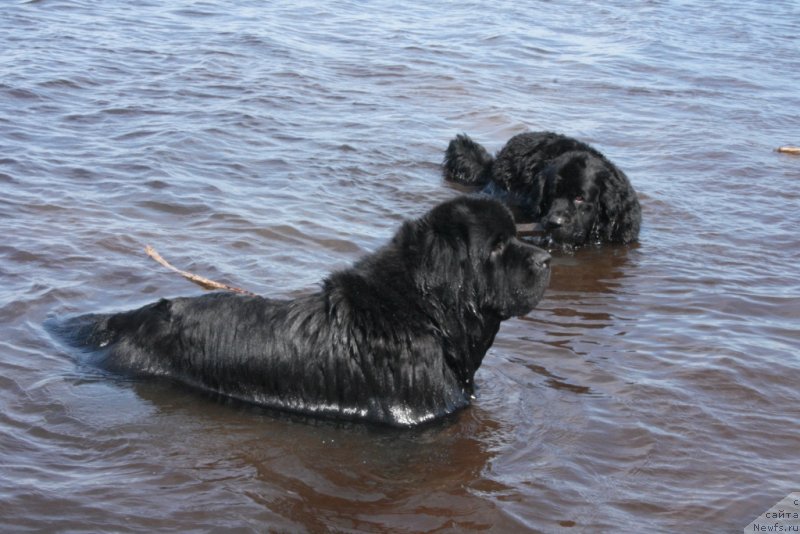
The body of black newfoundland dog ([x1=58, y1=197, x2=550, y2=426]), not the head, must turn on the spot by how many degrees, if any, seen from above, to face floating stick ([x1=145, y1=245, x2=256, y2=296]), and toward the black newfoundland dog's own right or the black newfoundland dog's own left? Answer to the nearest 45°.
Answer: approximately 135° to the black newfoundland dog's own left

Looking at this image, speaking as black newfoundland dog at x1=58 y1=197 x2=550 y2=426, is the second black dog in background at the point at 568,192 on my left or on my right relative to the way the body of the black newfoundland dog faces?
on my left

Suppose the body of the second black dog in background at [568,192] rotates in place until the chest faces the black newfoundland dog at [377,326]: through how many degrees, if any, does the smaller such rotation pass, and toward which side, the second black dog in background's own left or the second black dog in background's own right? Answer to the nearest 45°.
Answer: approximately 45° to the second black dog in background's own right

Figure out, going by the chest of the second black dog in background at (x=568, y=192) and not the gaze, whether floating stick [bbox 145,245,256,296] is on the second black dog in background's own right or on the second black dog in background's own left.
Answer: on the second black dog in background's own right

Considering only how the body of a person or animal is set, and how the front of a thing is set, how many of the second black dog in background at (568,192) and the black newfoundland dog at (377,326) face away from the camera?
0

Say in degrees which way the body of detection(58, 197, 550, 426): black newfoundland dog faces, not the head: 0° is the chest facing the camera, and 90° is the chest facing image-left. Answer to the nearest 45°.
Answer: approximately 270°

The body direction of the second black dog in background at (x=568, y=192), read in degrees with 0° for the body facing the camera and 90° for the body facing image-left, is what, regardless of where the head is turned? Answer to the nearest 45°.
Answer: approximately 315°
